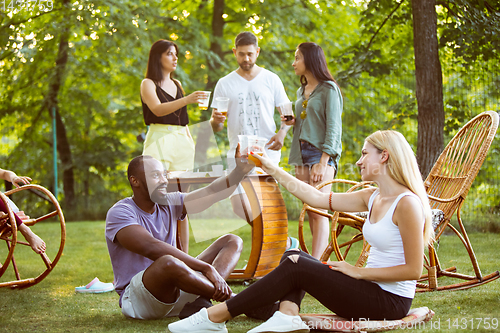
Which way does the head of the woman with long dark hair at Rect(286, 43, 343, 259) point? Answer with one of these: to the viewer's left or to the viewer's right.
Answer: to the viewer's left

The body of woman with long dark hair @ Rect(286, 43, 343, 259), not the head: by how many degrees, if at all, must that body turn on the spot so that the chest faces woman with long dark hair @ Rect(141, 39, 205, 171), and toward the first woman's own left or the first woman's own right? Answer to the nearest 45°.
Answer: approximately 45° to the first woman's own right

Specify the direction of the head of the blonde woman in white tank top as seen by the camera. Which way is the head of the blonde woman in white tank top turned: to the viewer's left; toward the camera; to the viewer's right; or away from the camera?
to the viewer's left

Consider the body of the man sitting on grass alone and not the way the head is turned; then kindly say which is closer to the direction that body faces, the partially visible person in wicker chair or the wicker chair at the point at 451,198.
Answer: the wicker chair

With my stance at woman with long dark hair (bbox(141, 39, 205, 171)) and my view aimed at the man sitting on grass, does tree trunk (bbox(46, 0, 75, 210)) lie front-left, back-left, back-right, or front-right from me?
back-right

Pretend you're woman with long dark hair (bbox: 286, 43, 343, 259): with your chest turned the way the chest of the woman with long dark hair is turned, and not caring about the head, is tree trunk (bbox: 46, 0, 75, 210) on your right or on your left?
on your right

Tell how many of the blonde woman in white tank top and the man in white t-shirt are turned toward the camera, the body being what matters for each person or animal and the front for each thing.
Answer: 1

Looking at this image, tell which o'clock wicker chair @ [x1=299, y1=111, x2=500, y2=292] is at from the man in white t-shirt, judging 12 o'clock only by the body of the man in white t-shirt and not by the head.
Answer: The wicker chair is roughly at 10 o'clock from the man in white t-shirt.

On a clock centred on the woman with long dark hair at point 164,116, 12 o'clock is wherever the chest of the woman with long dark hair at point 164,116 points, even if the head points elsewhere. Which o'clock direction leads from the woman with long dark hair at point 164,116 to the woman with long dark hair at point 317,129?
the woman with long dark hair at point 317,129 is roughly at 11 o'clock from the woman with long dark hair at point 164,116.

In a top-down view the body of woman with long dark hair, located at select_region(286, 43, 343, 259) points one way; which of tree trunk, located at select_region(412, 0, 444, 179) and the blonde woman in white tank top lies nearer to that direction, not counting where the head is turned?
the blonde woman in white tank top

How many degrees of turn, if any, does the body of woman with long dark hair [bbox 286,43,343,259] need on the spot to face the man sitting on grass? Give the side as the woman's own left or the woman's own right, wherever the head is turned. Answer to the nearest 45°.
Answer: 0° — they already face them

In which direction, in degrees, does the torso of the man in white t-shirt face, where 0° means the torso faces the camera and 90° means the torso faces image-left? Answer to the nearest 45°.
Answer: approximately 0°

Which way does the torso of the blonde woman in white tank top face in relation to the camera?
to the viewer's left
